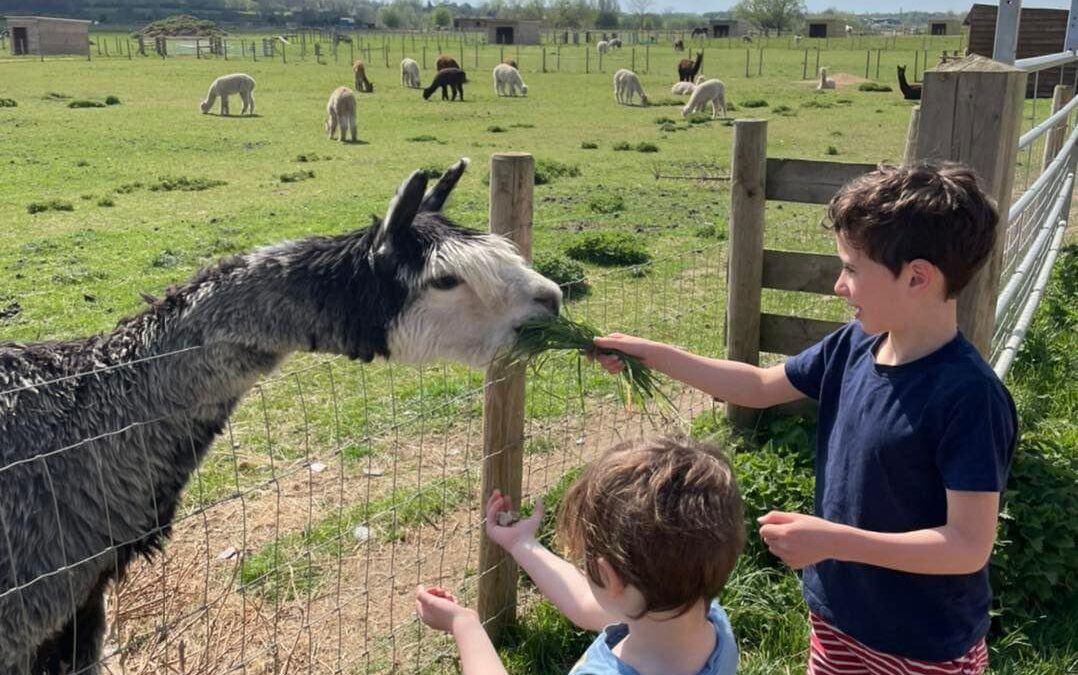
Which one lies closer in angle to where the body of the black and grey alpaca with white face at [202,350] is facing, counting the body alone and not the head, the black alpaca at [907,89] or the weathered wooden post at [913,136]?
the weathered wooden post

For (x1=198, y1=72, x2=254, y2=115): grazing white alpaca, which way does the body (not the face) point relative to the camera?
to the viewer's left

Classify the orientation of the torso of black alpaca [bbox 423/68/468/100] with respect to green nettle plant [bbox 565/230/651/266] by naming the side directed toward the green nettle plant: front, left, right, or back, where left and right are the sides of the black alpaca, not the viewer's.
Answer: left

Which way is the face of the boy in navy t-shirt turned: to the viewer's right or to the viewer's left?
to the viewer's left

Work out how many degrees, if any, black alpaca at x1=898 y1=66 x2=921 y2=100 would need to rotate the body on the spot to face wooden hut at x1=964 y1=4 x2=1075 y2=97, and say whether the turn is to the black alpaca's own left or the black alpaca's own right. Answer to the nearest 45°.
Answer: approximately 135° to the black alpaca's own right

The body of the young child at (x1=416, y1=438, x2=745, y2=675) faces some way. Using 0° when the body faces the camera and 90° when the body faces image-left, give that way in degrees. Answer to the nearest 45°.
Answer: approximately 135°

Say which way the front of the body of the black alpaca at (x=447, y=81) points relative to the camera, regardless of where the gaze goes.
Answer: to the viewer's left

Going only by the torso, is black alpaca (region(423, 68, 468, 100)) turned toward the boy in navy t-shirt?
no

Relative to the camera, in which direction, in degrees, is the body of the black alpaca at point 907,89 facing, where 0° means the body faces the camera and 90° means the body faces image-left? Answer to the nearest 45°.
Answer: approximately 90°

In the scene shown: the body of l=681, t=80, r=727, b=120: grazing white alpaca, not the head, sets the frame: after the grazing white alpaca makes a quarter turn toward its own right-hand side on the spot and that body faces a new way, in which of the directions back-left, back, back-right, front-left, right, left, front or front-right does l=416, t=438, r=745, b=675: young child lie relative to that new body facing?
back

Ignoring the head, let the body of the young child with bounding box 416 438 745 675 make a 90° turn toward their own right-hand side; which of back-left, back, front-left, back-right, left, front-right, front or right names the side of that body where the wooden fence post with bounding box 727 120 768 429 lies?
front-left

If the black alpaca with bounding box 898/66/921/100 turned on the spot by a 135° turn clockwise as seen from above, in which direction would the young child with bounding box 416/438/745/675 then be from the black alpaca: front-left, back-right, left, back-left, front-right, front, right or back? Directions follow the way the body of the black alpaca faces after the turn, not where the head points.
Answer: back-right

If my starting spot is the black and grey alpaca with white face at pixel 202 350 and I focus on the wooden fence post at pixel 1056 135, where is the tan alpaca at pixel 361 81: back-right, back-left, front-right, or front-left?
front-left

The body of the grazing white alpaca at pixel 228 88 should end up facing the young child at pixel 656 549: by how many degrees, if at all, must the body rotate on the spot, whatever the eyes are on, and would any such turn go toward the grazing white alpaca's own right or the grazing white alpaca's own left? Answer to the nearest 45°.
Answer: approximately 90° to the grazing white alpaca's own left
